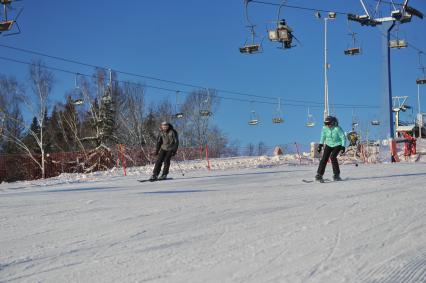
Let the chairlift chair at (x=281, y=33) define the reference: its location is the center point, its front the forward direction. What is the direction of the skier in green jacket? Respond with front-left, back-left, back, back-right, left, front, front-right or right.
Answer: back-right

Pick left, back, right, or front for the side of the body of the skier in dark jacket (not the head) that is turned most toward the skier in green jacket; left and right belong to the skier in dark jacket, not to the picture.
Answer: left

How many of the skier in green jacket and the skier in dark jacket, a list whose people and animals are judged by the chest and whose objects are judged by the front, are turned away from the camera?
0

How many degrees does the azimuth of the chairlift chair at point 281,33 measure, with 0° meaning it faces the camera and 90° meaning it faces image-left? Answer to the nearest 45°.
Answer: approximately 225°

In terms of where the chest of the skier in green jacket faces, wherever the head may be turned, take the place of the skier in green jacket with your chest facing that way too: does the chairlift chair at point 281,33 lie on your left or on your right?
on your right

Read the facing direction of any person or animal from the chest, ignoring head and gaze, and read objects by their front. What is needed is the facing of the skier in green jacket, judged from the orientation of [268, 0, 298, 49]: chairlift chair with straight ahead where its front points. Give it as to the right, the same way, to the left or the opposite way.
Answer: the opposite way

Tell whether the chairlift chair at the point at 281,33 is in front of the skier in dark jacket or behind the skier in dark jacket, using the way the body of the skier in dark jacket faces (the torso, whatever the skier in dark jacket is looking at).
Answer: behind

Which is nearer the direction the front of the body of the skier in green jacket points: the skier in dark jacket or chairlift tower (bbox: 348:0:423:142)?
the skier in dark jacket

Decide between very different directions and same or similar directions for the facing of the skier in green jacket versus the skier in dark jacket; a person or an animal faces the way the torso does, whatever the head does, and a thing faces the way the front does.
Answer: same or similar directions

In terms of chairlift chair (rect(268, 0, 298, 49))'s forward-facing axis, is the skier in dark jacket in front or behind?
behind

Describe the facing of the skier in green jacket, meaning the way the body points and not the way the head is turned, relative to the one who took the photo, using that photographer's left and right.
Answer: facing the viewer and to the left of the viewer
